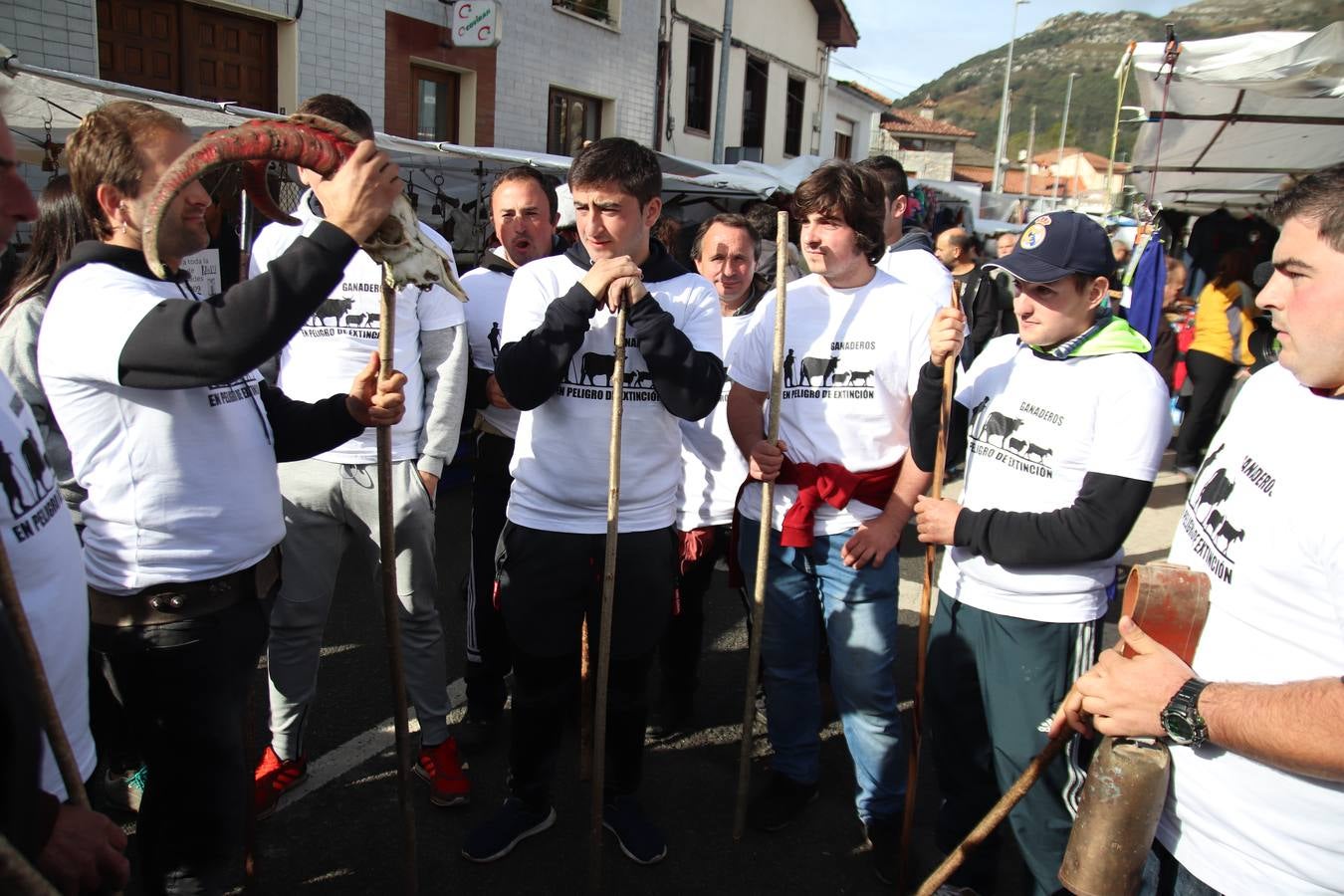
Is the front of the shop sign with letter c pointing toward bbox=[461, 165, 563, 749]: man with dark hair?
yes

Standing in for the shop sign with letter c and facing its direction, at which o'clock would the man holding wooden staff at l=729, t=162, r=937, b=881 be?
The man holding wooden staff is roughly at 12 o'clock from the shop sign with letter c.

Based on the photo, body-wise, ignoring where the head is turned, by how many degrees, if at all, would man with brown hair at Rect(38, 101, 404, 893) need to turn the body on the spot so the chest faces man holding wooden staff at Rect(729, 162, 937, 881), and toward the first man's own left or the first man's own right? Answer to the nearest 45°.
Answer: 0° — they already face them

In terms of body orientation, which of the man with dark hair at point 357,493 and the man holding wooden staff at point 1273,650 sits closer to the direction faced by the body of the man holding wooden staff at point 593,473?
the man holding wooden staff

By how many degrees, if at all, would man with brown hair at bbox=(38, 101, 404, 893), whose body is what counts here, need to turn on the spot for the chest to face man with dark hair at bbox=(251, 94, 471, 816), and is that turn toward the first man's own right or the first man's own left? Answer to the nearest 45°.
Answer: approximately 45° to the first man's own left

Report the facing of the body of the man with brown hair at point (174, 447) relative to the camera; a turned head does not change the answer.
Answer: to the viewer's right

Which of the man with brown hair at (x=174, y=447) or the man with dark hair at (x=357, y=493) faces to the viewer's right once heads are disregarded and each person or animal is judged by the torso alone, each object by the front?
the man with brown hair at (x=174, y=447)

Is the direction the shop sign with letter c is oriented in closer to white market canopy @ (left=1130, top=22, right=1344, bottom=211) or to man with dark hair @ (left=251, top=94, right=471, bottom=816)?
the man with dark hair

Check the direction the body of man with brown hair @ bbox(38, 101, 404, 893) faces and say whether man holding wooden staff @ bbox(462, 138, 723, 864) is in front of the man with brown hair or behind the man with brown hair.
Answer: in front

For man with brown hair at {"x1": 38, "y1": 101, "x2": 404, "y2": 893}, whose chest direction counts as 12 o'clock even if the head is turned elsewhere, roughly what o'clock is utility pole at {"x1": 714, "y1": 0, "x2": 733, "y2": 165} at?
The utility pole is roughly at 10 o'clock from the man with brown hair.

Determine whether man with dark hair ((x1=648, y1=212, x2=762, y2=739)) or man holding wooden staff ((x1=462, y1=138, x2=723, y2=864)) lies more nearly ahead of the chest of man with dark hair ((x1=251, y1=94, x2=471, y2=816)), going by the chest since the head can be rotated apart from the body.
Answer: the man holding wooden staff
